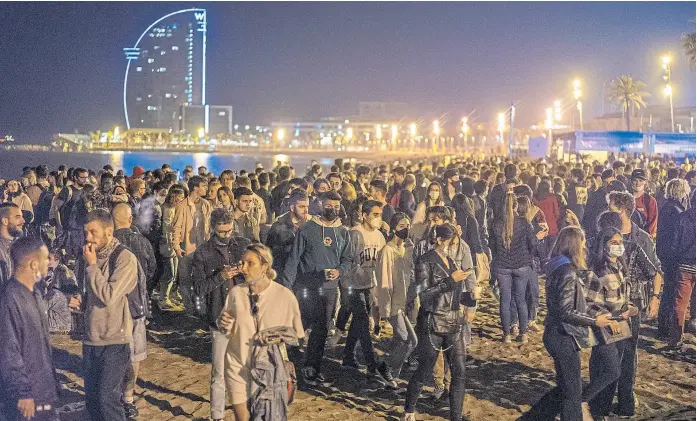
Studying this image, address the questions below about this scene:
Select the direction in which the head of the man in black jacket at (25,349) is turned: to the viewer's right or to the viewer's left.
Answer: to the viewer's right

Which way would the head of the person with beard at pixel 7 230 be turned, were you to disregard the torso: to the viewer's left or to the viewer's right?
to the viewer's right

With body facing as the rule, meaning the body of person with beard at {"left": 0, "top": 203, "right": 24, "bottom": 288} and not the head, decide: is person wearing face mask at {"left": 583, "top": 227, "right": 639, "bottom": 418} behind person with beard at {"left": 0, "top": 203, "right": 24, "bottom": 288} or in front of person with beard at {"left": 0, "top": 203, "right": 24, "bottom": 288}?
in front

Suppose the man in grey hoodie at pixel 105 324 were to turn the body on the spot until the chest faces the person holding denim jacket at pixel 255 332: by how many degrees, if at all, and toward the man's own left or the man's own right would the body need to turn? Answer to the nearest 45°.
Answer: approximately 90° to the man's own left

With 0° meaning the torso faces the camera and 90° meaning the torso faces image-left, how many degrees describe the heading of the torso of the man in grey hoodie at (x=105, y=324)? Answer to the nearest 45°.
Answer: approximately 45°

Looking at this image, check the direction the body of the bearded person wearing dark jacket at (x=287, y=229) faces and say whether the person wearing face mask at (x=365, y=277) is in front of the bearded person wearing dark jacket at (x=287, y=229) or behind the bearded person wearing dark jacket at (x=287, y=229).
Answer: in front

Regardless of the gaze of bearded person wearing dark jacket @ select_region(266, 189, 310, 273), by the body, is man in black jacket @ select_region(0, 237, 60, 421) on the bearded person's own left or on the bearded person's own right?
on the bearded person's own right

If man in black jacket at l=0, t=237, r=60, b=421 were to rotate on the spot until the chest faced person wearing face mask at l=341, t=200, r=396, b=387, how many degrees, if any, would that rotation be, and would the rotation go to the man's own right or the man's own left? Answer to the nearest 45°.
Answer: approximately 45° to the man's own left
